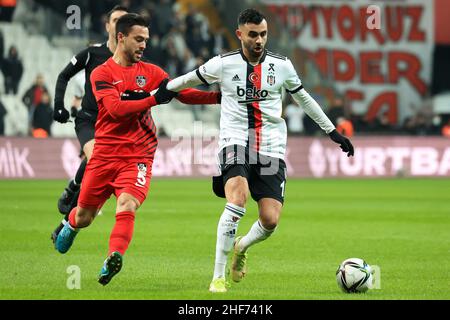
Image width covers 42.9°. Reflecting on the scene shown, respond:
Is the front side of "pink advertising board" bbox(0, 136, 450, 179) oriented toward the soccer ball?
yes

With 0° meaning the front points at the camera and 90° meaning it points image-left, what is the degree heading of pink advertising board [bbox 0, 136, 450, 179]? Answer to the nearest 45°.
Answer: approximately 0°

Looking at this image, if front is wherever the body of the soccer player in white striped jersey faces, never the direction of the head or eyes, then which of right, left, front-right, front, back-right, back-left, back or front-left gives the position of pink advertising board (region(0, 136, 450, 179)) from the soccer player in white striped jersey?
back

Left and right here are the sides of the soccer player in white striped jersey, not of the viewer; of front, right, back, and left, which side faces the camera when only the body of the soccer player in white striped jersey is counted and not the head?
front

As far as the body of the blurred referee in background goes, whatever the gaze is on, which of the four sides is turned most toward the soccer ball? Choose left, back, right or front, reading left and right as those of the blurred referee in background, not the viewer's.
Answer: front

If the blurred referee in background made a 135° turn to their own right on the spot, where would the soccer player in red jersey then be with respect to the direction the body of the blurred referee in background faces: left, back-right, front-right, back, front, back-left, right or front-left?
left

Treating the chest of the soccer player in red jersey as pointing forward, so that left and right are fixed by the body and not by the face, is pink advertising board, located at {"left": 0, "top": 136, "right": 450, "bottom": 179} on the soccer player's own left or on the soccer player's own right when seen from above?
on the soccer player's own left

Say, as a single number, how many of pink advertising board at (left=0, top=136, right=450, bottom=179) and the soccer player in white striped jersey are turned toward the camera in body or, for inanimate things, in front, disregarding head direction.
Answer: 2

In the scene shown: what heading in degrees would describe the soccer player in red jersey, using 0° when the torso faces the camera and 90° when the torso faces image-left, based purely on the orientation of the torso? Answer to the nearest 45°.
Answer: approximately 315°
